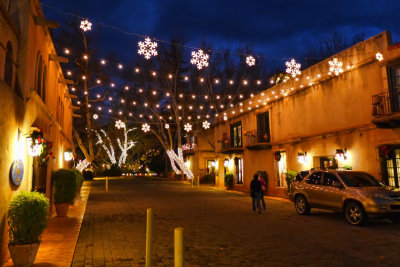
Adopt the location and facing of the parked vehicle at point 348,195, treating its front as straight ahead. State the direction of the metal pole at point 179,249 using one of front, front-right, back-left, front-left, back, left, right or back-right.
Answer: front-right

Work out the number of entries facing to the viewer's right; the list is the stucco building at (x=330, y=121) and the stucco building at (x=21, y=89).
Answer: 1

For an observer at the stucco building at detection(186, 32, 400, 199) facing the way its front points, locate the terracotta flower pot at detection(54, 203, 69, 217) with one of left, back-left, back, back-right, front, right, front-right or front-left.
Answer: front

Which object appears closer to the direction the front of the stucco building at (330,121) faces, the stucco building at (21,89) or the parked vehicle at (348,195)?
the stucco building

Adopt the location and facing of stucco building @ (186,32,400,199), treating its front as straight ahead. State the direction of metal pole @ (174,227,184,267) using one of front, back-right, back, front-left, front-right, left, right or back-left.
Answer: front-left

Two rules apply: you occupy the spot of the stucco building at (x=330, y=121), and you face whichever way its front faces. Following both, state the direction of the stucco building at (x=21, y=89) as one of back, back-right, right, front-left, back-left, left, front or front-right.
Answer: front

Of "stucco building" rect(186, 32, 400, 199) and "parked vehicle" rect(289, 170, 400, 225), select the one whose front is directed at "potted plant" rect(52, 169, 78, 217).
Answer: the stucco building

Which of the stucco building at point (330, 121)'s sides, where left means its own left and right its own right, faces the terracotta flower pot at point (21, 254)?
front

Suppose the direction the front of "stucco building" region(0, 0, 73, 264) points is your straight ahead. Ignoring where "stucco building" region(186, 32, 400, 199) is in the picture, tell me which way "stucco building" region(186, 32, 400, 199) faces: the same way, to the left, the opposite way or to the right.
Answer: the opposite way

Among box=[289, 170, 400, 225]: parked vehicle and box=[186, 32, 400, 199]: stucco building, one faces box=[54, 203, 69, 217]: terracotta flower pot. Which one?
the stucco building

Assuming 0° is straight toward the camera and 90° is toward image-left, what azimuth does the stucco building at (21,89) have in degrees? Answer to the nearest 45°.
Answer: approximately 270°

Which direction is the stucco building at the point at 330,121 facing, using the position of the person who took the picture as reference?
facing the viewer and to the left of the viewer

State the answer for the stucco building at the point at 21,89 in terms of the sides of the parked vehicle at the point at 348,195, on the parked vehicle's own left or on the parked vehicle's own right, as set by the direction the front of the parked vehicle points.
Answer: on the parked vehicle's own right

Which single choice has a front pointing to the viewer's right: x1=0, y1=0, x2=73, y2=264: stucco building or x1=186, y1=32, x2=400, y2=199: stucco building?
x1=0, y1=0, x2=73, y2=264: stucco building

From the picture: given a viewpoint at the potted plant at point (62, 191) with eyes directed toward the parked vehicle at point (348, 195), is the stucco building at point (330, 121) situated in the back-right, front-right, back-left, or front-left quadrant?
front-left
